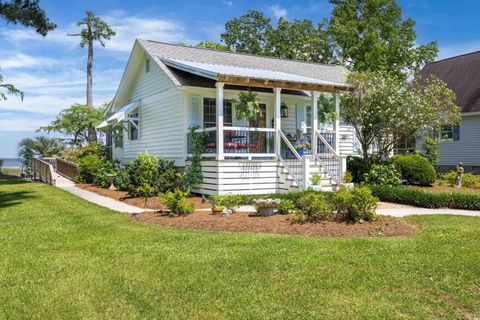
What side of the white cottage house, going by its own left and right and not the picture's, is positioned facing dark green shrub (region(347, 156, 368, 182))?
left

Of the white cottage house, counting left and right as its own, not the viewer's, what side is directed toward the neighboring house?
left

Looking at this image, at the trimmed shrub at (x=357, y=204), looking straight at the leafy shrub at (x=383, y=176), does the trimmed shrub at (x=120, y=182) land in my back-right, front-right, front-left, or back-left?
front-left

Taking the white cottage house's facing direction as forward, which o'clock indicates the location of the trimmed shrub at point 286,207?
The trimmed shrub is roughly at 1 o'clock from the white cottage house.

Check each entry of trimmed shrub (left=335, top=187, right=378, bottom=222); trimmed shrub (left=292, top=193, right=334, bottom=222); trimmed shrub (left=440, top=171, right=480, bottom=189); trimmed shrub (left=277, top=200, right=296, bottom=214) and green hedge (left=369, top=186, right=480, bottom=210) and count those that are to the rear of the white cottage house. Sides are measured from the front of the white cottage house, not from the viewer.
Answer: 0

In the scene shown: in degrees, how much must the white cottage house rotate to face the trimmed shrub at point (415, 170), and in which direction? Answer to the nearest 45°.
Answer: approximately 45° to its left

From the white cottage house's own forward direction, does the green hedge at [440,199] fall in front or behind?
in front

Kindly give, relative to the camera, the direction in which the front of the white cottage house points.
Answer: facing the viewer and to the right of the viewer

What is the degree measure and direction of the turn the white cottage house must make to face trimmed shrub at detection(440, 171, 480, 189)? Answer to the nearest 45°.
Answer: approximately 45° to its left

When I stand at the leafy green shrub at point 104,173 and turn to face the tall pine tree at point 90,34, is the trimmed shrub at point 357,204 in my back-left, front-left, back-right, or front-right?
back-right

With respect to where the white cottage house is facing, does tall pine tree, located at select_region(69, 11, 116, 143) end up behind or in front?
behind

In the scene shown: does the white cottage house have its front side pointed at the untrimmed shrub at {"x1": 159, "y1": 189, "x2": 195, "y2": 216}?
no
